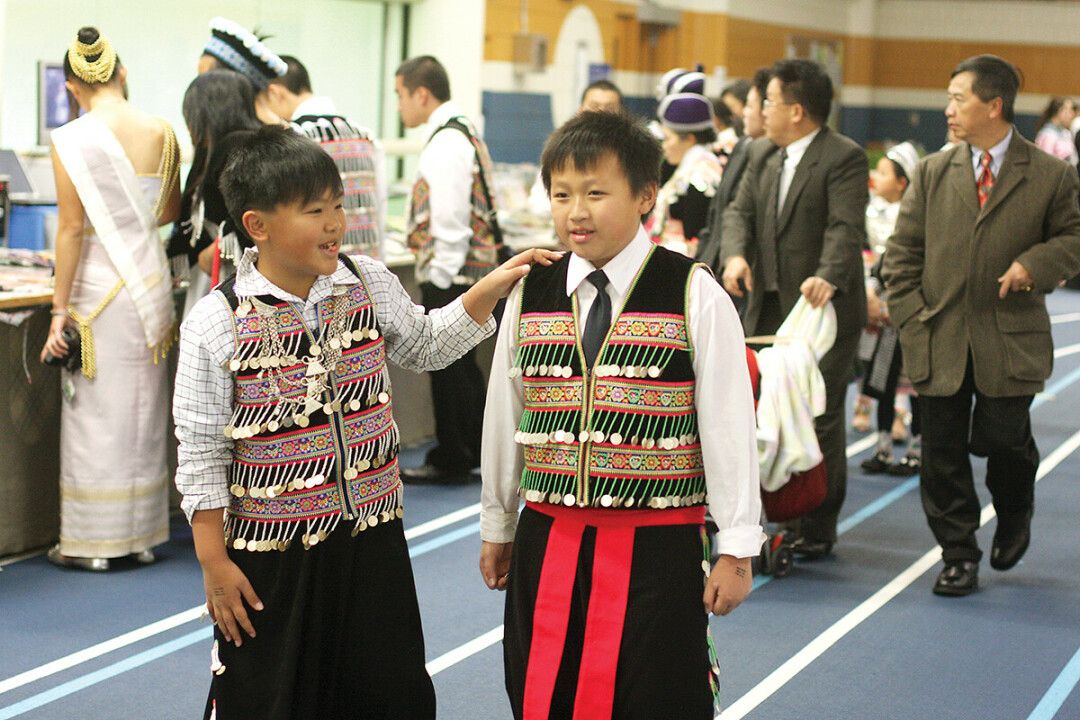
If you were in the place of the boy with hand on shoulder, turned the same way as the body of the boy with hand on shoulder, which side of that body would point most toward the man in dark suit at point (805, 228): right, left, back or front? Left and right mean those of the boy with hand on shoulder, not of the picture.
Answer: left

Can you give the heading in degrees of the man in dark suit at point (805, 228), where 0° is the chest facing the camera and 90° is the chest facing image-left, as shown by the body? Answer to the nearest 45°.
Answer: approximately 45°

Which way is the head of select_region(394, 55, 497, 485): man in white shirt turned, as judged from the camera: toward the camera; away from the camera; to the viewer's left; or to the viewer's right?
to the viewer's left

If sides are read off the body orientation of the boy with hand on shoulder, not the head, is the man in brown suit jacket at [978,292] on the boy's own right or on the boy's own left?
on the boy's own left

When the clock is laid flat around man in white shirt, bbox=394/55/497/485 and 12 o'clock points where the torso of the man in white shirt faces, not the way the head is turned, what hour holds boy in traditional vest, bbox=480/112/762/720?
The boy in traditional vest is roughly at 9 o'clock from the man in white shirt.

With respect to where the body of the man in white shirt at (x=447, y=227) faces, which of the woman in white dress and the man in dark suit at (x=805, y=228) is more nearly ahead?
the woman in white dress

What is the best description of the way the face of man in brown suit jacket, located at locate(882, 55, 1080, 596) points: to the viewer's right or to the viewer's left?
to the viewer's left

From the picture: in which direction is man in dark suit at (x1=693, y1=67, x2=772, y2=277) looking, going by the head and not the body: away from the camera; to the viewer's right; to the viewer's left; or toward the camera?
to the viewer's left

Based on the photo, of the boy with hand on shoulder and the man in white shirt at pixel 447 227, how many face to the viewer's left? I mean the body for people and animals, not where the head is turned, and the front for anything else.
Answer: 1

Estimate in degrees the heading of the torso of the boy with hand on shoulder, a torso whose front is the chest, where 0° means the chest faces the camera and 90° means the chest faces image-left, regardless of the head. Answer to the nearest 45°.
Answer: approximately 315°

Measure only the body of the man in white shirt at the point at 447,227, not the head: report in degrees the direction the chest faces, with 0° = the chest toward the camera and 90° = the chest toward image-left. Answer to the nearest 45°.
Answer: approximately 90°
